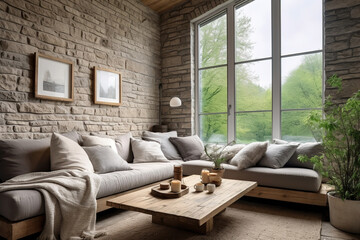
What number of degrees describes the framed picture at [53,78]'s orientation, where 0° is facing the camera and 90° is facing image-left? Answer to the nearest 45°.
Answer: approximately 315°

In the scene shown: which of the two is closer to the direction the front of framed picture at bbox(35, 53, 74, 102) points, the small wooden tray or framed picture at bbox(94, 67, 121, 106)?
the small wooden tray

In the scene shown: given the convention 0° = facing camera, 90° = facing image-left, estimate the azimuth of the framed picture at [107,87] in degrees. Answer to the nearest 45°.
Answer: approximately 315°

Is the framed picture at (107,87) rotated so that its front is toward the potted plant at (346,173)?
yes
